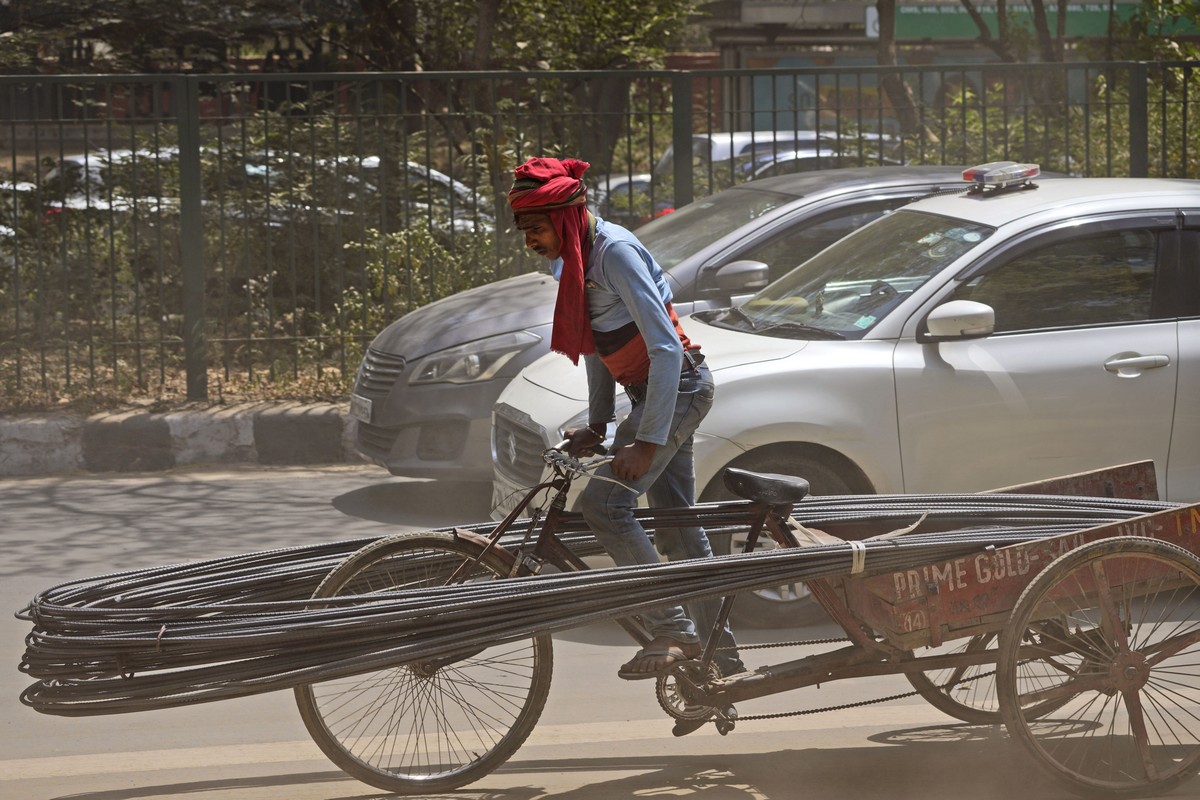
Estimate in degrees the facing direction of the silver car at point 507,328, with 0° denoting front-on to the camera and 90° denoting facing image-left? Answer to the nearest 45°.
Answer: approximately 45°

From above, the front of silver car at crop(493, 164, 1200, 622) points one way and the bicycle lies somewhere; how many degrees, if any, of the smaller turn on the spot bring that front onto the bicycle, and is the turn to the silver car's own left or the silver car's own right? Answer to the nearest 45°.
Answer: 0° — it already faces it

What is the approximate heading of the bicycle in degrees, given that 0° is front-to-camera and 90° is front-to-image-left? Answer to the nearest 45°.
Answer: approximately 90°

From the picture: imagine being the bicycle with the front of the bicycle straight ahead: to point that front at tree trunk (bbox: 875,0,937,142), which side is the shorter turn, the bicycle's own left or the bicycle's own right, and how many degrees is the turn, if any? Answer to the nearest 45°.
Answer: approximately 90° to the bicycle's own right

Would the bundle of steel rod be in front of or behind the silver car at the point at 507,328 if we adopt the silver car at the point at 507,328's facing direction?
in front

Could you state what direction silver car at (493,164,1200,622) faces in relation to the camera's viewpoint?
facing the viewer and to the left of the viewer

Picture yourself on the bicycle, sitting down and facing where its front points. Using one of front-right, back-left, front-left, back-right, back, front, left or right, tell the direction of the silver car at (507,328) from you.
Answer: right

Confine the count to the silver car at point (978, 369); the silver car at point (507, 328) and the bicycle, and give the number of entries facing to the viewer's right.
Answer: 0

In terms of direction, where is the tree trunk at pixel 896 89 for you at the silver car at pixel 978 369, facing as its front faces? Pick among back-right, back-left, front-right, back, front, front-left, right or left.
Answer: back-right
